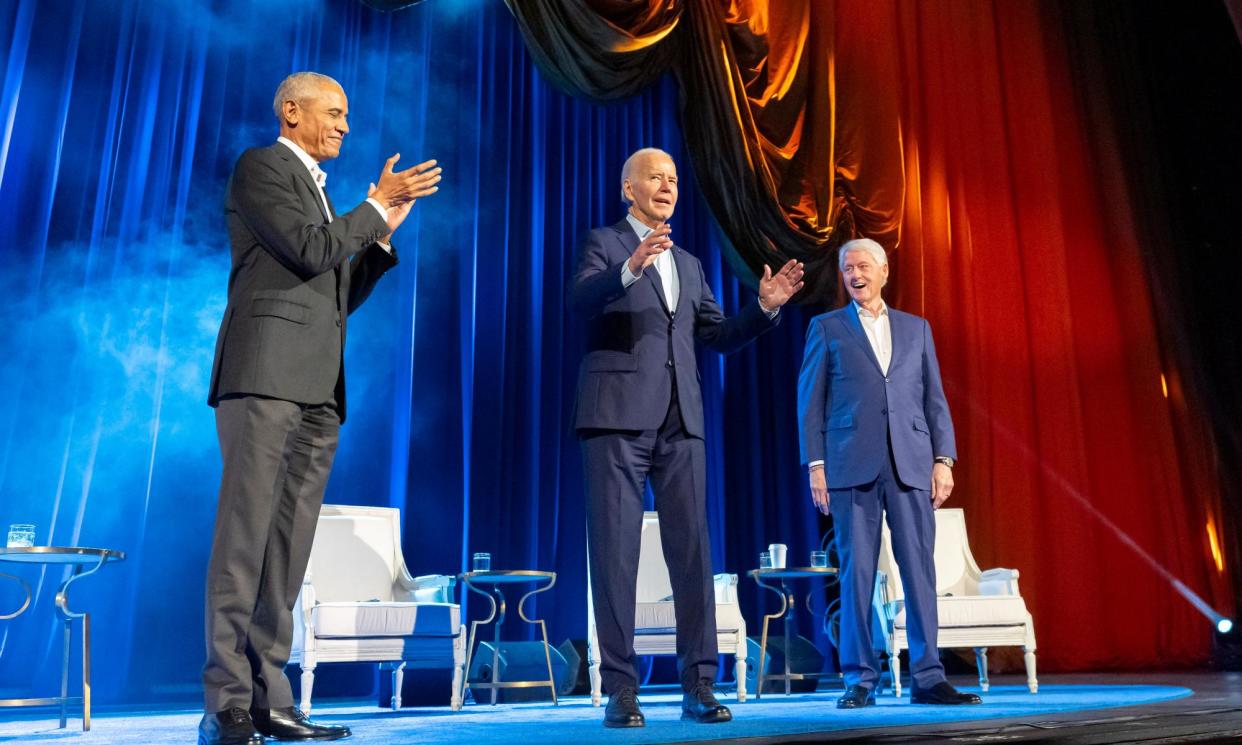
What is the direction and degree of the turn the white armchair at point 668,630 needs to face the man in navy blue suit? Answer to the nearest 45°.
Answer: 0° — it already faces them

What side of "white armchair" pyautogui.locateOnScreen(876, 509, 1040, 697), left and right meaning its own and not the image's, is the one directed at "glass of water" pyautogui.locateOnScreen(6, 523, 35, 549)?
right

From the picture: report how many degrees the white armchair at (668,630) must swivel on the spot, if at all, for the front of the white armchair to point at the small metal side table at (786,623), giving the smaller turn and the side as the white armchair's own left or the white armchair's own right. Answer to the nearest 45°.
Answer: approximately 135° to the white armchair's own left

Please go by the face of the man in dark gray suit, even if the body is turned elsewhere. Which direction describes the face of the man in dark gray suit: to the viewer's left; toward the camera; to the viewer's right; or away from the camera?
to the viewer's right

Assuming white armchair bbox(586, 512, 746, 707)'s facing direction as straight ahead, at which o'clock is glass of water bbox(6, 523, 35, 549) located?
The glass of water is roughly at 2 o'clock from the white armchair.

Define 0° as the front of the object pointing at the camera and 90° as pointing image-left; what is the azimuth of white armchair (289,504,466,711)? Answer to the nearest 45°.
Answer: approximately 315°

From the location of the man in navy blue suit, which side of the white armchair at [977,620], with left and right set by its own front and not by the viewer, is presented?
right

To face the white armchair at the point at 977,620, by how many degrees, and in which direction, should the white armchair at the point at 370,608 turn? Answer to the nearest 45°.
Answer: approximately 45° to its left
